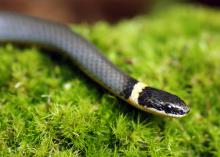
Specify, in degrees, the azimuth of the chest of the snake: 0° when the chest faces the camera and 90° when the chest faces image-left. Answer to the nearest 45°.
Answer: approximately 315°
